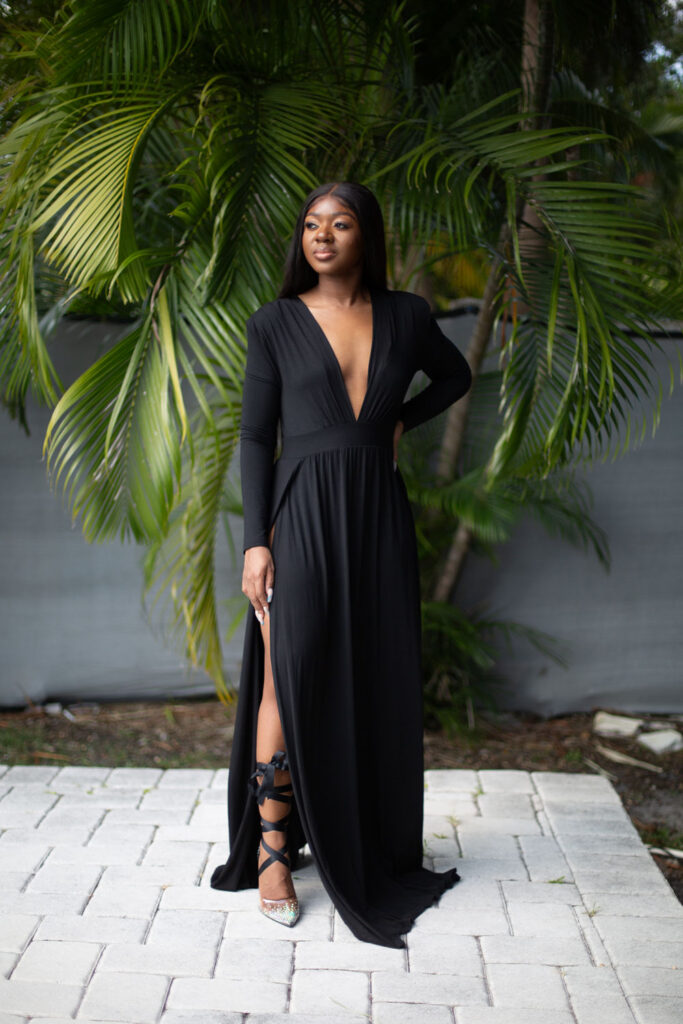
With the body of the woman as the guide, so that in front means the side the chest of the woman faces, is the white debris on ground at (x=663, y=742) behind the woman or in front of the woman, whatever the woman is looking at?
behind

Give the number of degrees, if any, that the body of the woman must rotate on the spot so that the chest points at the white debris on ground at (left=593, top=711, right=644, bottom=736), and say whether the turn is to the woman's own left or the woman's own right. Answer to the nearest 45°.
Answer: approximately 135° to the woman's own left

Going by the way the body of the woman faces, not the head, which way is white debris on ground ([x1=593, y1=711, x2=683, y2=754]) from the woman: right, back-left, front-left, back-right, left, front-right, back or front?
back-left

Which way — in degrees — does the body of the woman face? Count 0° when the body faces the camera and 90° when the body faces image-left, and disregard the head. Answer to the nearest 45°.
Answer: approximately 0°
